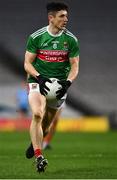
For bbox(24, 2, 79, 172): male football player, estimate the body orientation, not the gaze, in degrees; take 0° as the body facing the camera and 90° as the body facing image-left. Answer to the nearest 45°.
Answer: approximately 0°
